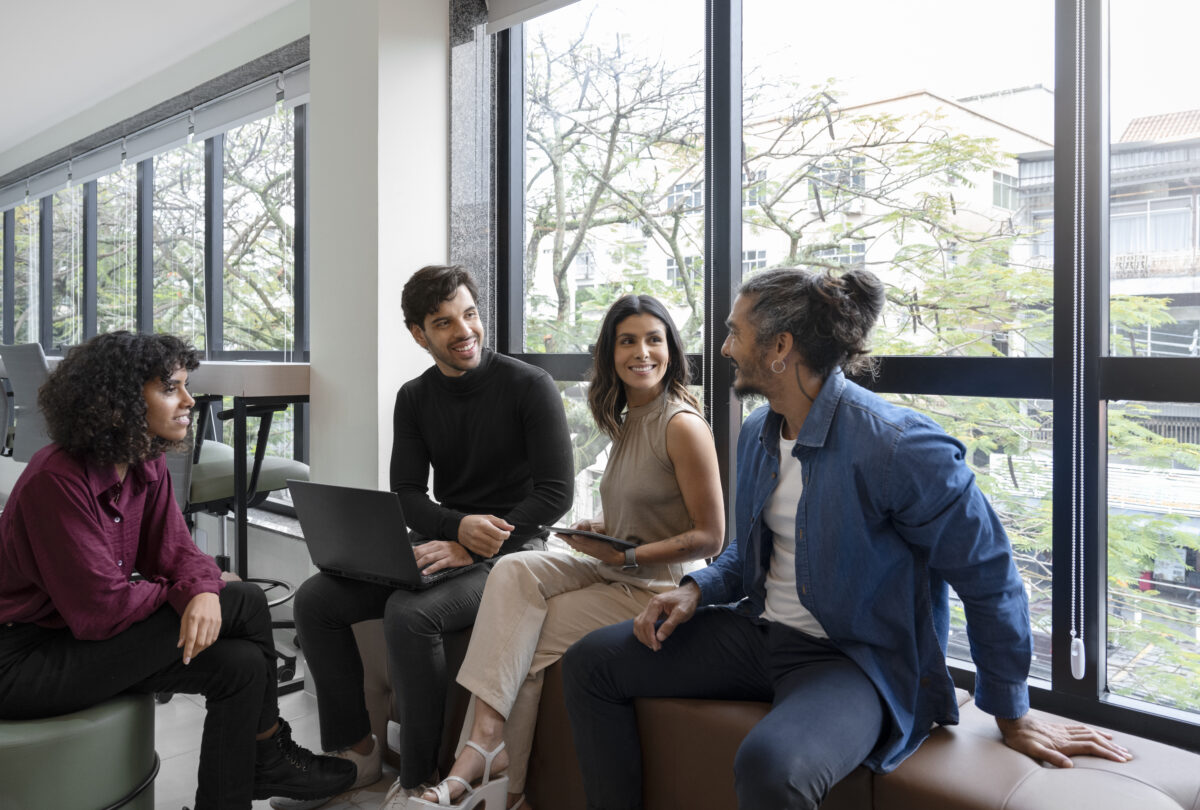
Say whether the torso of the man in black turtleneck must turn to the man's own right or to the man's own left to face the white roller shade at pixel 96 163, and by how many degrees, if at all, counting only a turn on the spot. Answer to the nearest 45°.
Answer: approximately 90° to the man's own right

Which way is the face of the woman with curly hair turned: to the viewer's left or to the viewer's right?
to the viewer's right

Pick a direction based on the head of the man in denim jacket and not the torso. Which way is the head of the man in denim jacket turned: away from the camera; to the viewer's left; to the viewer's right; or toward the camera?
to the viewer's left

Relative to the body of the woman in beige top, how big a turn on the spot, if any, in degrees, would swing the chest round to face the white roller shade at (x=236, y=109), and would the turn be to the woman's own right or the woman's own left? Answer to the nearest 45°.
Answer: approximately 90° to the woman's own right

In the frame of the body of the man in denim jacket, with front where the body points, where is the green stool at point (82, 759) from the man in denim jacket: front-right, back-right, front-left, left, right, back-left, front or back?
front-right

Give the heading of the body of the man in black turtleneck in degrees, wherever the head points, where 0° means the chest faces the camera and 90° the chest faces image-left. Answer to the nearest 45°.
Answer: approximately 45°

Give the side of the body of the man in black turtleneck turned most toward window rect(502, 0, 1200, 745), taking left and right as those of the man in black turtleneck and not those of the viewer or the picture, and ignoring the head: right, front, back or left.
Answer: left

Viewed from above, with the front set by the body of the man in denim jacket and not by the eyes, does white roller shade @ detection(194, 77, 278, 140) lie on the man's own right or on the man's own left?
on the man's own right

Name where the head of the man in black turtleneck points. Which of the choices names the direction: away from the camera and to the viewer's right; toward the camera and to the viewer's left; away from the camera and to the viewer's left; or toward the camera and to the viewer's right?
toward the camera and to the viewer's right

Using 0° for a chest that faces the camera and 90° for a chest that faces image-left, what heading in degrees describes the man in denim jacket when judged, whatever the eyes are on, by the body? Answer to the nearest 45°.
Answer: approximately 45°

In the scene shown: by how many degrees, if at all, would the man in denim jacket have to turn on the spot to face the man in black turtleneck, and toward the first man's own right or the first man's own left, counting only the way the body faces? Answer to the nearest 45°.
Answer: approximately 90° to the first man's own right

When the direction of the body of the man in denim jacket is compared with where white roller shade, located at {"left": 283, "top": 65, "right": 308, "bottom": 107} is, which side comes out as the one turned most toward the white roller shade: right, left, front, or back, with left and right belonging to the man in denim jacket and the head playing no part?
right
